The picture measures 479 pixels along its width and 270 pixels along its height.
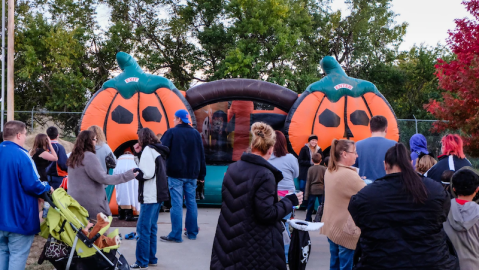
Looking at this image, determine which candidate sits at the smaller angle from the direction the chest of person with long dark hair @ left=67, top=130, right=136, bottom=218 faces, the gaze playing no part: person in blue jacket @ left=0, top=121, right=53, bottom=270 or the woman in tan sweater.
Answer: the woman in tan sweater

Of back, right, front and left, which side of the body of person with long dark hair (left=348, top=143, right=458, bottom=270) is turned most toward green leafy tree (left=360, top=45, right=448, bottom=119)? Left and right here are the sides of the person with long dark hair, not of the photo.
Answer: front

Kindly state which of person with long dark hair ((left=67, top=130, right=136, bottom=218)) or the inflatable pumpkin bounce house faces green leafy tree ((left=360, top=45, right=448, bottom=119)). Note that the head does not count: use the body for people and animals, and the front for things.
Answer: the person with long dark hair

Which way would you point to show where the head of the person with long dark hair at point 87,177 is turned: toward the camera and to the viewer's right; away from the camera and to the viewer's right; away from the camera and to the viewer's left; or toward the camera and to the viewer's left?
away from the camera and to the viewer's right

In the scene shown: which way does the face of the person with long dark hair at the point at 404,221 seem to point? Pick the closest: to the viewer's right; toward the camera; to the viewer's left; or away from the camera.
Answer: away from the camera

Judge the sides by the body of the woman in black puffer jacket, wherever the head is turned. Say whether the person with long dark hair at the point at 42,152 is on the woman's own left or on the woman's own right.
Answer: on the woman's own left

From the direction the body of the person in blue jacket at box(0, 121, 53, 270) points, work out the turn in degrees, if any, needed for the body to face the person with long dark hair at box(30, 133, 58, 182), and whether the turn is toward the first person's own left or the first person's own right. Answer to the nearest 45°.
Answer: approximately 45° to the first person's own left

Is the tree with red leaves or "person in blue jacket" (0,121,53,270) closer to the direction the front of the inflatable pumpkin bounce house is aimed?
the person in blue jacket

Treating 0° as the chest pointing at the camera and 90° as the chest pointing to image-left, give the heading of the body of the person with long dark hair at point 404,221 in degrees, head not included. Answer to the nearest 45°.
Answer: approximately 180°

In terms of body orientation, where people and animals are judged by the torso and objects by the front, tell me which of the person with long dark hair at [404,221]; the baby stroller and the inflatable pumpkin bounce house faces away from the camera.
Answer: the person with long dark hair

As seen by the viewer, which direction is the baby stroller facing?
to the viewer's right

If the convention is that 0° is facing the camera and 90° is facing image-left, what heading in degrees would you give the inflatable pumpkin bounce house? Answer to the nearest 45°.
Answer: approximately 0°
